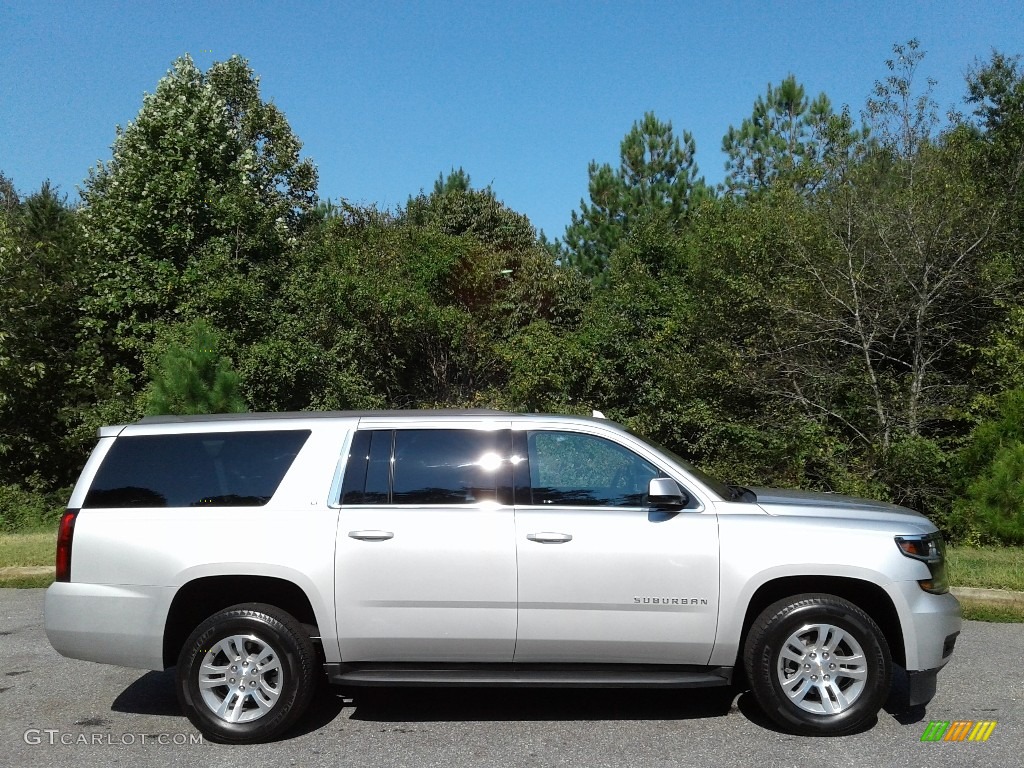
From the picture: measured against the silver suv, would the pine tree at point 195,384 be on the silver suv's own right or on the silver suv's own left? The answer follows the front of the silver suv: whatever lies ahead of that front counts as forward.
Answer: on the silver suv's own left

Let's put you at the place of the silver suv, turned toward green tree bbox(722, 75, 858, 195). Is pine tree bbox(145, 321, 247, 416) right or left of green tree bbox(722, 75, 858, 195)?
left

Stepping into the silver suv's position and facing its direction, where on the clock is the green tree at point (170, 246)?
The green tree is roughly at 8 o'clock from the silver suv.

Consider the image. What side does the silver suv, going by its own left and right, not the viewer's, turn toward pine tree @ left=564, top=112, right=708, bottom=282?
left

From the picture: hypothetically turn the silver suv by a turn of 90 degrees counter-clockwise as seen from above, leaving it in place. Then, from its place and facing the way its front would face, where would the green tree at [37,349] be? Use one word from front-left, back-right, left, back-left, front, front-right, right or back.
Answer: front-left

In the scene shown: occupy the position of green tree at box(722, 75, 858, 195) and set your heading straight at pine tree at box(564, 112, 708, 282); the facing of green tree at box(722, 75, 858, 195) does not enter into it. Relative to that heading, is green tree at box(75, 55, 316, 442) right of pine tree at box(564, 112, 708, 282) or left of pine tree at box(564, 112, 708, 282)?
left

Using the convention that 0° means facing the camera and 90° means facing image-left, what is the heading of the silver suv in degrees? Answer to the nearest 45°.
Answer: approximately 270°
